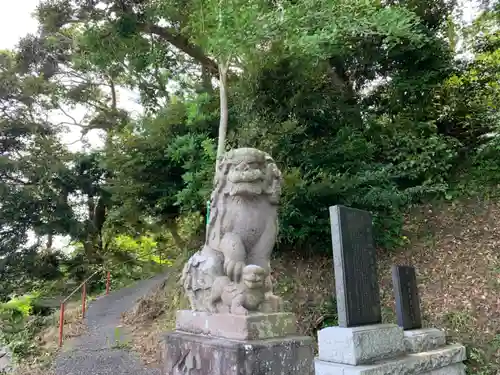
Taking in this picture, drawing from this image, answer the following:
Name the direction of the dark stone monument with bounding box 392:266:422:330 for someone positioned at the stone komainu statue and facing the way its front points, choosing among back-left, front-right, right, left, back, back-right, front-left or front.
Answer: left

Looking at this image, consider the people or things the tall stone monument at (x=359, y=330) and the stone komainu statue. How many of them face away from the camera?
0

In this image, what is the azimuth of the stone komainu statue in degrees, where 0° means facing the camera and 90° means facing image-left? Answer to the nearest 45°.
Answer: approximately 315°

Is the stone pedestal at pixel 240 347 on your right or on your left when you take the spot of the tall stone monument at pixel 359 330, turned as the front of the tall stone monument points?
on your right

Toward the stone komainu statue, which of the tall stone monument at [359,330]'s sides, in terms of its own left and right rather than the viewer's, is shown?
right

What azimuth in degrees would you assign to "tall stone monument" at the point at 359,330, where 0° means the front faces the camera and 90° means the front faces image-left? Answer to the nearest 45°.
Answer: approximately 315°

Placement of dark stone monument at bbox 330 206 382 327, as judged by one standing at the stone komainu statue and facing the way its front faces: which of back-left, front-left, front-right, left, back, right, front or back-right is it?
left

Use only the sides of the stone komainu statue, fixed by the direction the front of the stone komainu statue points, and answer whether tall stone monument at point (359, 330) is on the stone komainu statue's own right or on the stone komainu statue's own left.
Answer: on the stone komainu statue's own left
